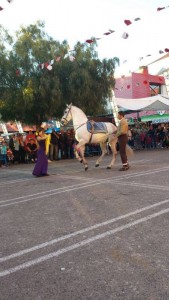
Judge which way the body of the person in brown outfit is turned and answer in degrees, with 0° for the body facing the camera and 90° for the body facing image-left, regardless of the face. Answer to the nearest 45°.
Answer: approximately 90°

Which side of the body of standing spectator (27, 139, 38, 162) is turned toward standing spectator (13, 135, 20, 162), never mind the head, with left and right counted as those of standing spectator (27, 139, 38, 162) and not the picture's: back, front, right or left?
right

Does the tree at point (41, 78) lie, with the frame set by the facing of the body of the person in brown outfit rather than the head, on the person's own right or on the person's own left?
on the person's own right

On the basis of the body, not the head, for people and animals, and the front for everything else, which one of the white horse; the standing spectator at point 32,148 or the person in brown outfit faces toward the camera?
the standing spectator

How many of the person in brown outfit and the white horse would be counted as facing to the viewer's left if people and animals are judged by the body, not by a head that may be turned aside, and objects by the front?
2

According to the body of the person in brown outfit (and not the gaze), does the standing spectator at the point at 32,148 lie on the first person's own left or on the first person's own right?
on the first person's own right

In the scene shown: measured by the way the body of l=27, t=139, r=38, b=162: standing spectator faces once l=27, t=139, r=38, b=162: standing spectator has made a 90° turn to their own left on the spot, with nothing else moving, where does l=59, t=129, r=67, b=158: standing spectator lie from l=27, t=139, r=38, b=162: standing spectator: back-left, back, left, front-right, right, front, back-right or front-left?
front-left

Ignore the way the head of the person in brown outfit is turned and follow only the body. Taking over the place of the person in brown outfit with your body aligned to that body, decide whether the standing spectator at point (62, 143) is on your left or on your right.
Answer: on your right

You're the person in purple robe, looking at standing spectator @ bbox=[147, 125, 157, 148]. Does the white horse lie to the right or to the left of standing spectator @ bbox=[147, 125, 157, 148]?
right

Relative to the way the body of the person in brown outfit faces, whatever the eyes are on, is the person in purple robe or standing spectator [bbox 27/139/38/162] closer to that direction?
the person in purple robe

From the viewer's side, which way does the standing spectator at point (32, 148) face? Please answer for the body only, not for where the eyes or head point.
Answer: toward the camera

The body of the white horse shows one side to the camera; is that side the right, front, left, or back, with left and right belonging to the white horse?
left
